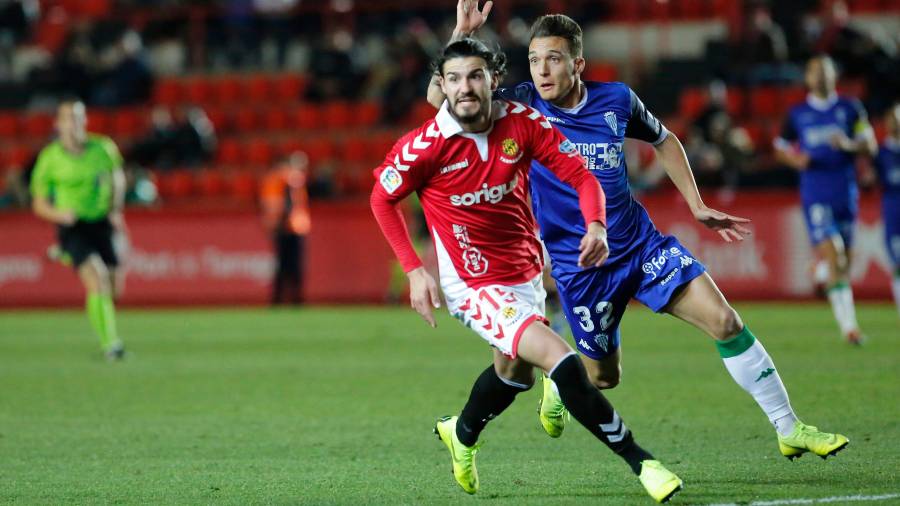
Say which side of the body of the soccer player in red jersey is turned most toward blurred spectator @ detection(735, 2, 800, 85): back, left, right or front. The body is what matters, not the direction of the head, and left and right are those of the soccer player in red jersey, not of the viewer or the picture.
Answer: back

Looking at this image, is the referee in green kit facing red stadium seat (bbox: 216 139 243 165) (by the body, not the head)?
no

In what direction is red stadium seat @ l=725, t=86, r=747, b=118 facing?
toward the camera

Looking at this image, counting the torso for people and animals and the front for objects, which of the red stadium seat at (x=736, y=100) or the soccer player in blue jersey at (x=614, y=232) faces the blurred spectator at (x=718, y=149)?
the red stadium seat

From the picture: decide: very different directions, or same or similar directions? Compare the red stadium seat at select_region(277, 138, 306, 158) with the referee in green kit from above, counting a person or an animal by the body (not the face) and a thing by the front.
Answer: same or similar directions

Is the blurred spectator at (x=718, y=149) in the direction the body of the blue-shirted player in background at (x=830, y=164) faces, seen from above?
no

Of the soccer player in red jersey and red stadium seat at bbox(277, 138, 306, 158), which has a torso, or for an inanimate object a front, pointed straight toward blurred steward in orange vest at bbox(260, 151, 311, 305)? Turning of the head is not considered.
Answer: the red stadium seat

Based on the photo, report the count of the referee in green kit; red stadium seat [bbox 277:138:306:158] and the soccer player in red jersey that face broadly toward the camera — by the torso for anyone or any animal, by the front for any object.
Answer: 3

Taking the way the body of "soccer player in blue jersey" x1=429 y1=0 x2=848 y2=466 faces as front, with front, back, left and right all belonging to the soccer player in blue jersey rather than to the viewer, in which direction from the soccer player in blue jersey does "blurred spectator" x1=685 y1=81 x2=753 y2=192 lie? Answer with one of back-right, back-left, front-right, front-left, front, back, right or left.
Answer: back

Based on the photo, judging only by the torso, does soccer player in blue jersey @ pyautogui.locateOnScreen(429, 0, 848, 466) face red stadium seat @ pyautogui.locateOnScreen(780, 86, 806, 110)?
no

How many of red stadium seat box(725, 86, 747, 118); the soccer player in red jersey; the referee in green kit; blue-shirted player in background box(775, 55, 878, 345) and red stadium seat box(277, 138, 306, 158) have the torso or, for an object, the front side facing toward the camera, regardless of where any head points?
5

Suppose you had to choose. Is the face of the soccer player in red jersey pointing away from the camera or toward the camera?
toward the camera

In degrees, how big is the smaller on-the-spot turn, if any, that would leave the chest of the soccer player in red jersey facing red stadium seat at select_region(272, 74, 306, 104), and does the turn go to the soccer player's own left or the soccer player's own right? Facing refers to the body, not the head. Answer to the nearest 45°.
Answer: approximately 180°

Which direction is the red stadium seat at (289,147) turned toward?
toward the camera

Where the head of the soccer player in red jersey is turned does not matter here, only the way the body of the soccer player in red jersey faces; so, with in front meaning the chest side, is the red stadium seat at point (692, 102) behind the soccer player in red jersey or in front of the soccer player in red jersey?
behind

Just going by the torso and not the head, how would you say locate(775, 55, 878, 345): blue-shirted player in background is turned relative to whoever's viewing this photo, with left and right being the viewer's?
facing the viewer
